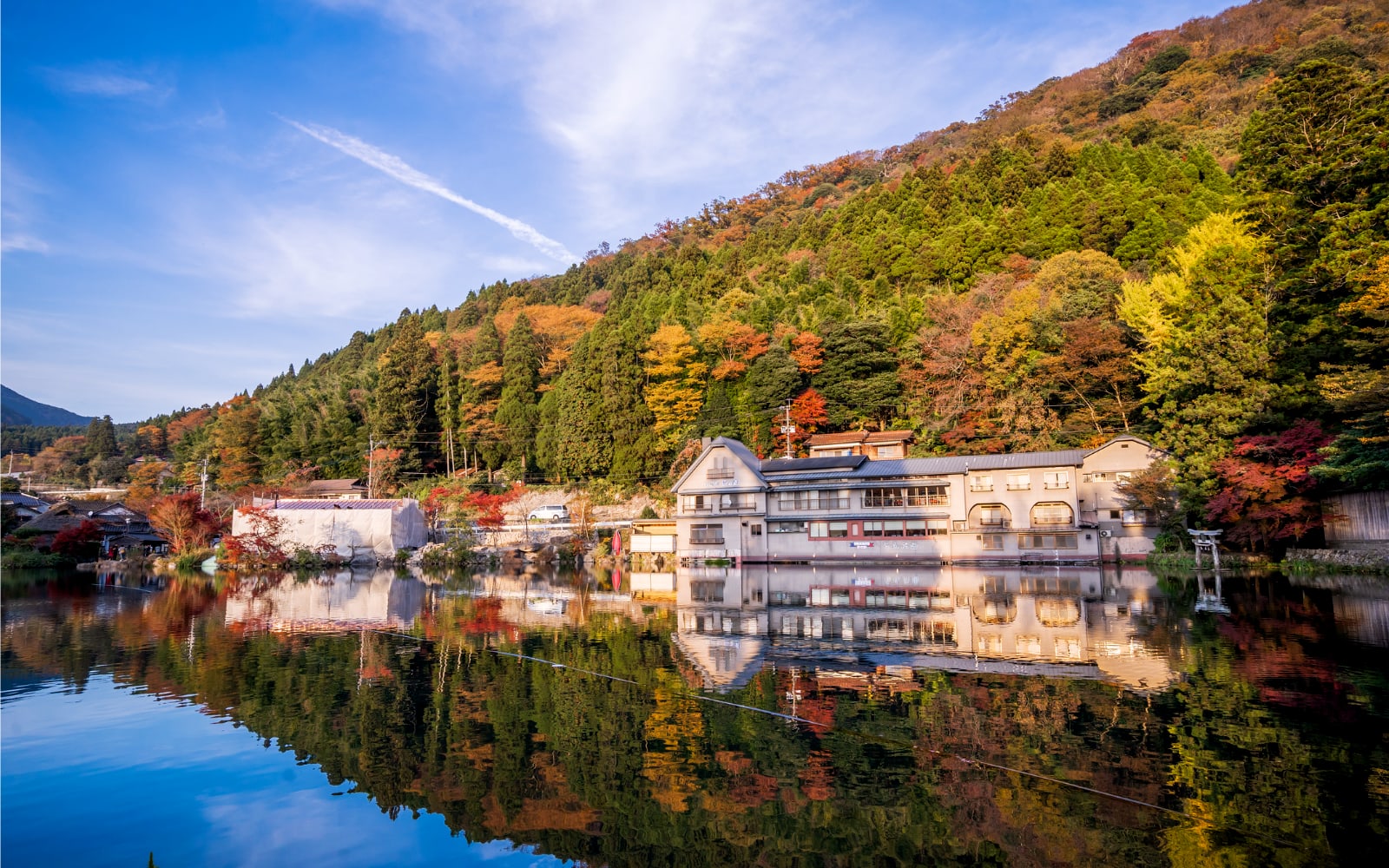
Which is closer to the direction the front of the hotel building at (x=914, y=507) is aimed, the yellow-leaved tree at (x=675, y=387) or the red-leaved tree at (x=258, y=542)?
the red-leaved tree

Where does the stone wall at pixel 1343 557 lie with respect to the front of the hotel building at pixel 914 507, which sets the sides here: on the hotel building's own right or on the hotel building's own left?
on the hotel building's own left

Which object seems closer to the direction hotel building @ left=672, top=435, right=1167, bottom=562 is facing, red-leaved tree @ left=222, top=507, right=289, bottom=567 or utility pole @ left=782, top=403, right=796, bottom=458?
the red-leaved tree

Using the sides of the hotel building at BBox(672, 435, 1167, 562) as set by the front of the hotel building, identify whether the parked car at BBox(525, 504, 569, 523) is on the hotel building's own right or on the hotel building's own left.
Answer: on the hotel building's own right

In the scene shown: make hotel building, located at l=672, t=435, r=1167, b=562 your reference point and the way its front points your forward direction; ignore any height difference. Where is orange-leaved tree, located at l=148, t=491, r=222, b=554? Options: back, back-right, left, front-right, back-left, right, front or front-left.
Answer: right

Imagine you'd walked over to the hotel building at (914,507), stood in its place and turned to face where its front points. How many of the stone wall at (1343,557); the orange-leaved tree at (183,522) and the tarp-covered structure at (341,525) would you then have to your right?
2

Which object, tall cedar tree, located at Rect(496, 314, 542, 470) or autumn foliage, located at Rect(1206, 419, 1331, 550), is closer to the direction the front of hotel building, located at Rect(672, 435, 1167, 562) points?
the autumn foliage

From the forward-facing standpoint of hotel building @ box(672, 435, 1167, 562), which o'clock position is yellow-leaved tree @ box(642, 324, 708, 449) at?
The yellow-leaved tree is roughly at 4 o'clock from the hotel building.

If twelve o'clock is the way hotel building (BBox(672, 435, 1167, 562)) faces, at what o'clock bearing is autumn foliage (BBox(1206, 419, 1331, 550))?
The autumn foliage is roughly at 10 o'clock from the hotel building.

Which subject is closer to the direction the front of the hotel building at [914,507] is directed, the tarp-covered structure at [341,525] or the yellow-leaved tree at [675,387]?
the tarp-covered structure

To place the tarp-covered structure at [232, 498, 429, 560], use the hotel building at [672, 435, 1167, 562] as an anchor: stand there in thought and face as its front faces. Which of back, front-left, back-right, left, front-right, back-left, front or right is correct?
right

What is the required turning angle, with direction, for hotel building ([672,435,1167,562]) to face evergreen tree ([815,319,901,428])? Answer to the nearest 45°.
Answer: approximately 180°

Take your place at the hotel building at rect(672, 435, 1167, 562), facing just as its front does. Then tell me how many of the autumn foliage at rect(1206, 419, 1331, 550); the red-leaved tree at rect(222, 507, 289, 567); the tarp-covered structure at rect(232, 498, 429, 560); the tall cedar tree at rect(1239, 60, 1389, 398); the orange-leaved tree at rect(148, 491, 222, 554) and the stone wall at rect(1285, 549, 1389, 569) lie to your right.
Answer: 3

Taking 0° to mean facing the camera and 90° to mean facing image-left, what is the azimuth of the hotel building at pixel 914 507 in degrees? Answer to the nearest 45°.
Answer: approximately 0°

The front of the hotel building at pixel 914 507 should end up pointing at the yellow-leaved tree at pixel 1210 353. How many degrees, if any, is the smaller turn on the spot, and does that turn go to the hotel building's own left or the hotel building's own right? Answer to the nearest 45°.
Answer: approximately 90° to the hotel building's own left

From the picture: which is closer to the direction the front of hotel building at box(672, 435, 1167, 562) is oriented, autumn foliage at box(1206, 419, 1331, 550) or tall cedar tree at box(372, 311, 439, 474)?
the autumn foliage

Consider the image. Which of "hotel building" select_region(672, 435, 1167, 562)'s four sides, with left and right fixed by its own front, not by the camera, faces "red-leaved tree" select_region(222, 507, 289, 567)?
right
